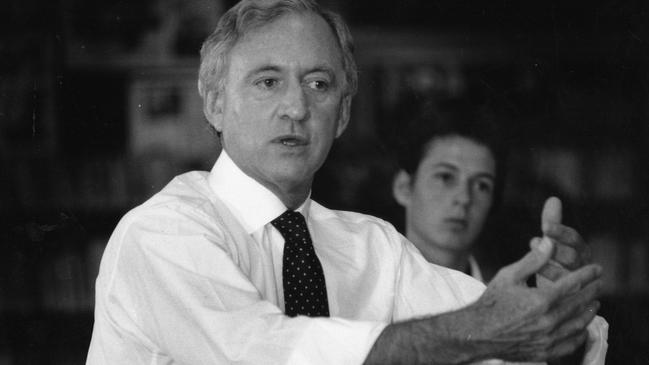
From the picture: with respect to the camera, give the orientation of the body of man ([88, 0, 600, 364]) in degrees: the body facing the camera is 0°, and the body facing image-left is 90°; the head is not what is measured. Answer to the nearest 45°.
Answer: approximately 315°

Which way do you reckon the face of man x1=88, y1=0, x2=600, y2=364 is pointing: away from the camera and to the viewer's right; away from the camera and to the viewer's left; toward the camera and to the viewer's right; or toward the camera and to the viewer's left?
toward the camera and to the viewer's right
